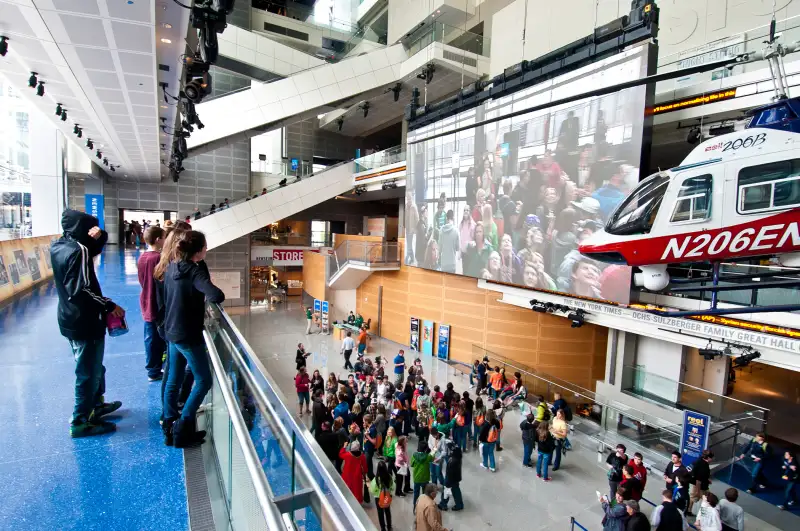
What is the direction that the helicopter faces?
to the viewer's left

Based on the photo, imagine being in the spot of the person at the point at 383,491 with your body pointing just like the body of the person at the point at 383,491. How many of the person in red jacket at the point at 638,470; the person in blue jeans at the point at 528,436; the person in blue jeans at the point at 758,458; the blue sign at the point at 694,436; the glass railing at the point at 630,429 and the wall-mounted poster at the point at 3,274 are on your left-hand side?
1

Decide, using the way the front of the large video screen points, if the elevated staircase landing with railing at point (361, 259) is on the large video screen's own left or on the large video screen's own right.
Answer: on the large video screen's own right

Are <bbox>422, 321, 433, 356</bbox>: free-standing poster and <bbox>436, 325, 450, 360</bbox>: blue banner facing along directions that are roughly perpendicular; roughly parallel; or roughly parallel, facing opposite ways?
roughly parallel

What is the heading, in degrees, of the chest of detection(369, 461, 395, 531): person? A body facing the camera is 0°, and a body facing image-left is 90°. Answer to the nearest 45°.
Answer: approximately 180°

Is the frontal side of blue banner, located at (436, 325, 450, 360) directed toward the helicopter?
no

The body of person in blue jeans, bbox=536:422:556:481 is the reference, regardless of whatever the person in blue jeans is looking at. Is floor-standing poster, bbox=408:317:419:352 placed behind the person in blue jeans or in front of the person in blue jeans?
in front

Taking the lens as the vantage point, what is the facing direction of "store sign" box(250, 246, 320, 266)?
facing the viewer

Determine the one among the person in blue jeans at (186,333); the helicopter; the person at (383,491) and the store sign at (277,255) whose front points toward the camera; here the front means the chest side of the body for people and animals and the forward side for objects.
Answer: the store sign

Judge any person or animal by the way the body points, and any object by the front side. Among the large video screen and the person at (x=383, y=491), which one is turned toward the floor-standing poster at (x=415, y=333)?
the person

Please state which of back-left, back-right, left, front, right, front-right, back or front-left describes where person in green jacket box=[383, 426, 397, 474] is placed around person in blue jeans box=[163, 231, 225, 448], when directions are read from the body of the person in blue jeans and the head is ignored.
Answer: front

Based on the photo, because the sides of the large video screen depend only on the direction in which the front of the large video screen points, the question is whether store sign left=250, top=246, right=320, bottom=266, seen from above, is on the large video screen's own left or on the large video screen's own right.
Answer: on the large video screen's own right

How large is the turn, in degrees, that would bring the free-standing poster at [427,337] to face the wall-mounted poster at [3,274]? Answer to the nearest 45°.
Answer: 0° — it already faces it

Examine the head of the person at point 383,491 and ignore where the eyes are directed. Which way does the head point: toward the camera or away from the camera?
away from the camera

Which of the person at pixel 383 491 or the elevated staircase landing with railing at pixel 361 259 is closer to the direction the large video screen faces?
the person

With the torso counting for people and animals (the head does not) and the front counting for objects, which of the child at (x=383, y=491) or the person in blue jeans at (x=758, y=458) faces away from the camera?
the child

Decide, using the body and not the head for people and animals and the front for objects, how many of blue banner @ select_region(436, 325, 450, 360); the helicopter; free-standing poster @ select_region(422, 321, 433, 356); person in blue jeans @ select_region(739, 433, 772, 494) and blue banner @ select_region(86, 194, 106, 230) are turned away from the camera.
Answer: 0
